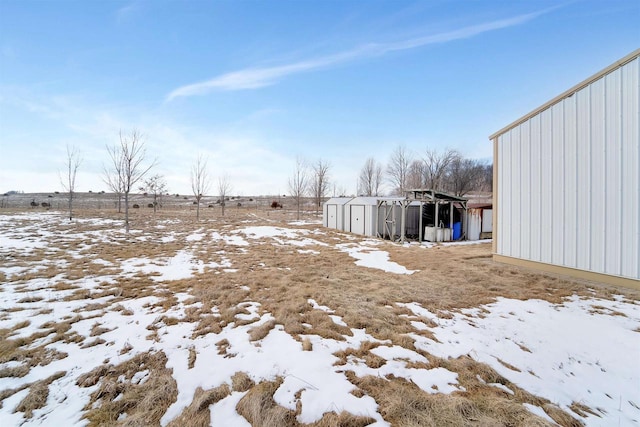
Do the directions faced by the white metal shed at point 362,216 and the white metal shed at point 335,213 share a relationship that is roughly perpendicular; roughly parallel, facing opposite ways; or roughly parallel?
roughly parallel

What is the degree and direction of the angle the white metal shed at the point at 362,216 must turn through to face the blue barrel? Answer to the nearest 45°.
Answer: approximately 135° to its left

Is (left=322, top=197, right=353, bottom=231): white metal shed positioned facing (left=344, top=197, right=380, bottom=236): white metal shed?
no

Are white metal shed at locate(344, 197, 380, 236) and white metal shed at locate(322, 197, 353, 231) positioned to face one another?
no

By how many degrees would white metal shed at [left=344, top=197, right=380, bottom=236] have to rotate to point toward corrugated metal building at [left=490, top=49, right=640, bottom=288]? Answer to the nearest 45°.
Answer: approximately 90° to its left

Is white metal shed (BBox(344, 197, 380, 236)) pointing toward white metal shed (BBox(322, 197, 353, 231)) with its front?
no

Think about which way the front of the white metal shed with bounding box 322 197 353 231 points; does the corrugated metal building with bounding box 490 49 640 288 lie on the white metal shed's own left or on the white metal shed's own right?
on the white metal shed's own left

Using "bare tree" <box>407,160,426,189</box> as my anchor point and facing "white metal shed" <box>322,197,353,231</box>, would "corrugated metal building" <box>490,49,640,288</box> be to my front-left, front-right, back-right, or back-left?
front-left

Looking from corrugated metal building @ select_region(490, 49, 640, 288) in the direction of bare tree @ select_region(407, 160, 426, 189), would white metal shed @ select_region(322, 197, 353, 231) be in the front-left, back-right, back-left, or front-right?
front-left

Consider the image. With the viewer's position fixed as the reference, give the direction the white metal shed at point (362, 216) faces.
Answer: facing the viewer and to the left of the viewer

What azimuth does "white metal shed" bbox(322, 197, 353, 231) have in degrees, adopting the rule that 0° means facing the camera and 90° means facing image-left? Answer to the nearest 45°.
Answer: approximately 45°

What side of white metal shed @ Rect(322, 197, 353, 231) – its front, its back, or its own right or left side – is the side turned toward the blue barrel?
left

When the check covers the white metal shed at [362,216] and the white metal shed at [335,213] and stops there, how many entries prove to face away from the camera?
0

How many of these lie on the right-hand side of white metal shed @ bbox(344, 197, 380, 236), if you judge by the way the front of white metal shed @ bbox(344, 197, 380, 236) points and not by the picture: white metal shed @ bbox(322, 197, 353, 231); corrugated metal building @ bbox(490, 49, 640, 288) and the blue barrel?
1

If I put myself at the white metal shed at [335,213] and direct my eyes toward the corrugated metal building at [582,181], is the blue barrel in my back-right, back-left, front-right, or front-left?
front-left

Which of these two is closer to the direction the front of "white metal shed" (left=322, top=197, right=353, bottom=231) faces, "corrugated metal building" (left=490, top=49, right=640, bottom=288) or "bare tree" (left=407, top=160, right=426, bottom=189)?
the corrugated metal building

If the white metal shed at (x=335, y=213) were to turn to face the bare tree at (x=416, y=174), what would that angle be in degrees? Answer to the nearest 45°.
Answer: approximately 180°

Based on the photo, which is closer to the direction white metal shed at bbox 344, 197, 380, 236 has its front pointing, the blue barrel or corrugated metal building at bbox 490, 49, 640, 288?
the corrugated metal building
